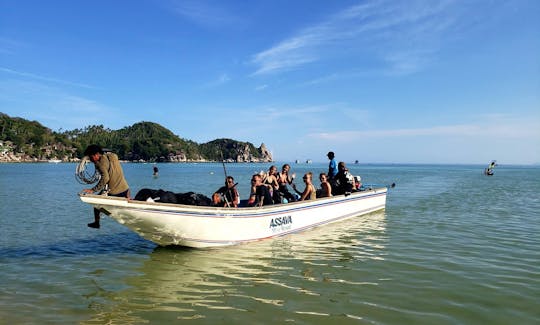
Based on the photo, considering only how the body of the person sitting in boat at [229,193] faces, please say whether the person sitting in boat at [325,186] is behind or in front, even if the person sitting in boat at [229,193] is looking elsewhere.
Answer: behind

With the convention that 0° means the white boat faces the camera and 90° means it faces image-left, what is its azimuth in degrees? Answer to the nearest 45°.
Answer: approximately 45°

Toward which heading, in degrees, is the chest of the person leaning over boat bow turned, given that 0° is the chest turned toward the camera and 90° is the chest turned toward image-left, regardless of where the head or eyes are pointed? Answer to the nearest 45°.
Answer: approximately 90°

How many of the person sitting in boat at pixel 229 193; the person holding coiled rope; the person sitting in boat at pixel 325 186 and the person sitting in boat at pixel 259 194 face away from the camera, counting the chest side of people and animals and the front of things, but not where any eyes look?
0

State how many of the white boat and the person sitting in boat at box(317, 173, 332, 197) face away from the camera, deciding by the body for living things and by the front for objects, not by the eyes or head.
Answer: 0

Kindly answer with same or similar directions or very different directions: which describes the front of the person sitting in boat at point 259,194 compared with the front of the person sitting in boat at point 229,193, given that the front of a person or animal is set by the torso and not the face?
same or similar directions

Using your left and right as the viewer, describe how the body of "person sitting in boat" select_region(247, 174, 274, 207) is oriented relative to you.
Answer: facing the viewer and to the left of the viewer
